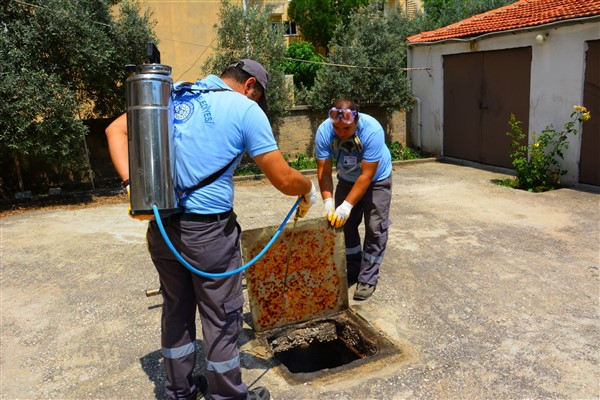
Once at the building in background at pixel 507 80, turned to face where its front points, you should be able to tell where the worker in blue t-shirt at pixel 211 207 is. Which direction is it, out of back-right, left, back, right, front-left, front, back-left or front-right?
front-left

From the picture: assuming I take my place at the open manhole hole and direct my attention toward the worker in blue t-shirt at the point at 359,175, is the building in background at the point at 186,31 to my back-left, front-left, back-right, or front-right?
front-left

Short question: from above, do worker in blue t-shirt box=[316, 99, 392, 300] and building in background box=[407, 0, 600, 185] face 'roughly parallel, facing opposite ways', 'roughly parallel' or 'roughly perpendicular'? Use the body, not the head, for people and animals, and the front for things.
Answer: roughly parallel

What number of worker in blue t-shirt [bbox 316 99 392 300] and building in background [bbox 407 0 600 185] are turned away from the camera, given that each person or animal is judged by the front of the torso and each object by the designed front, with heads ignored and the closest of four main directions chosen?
0

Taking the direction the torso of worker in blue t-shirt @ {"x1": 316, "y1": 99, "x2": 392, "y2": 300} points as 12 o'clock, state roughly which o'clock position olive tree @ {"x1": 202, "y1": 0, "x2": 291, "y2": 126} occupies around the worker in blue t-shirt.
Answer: The olive tree is roughly at 4 o'clock from the worker in blue t-shirt.

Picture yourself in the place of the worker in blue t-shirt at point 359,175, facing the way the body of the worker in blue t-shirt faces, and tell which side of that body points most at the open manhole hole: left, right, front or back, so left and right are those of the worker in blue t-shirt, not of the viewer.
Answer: front

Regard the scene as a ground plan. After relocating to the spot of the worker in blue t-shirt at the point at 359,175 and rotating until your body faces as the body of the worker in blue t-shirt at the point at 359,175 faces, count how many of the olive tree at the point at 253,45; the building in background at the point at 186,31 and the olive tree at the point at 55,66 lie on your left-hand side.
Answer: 0

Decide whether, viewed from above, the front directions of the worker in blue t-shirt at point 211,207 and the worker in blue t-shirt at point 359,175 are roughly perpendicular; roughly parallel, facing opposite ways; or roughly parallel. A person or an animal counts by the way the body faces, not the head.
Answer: roughly parallel, facing opposite ways

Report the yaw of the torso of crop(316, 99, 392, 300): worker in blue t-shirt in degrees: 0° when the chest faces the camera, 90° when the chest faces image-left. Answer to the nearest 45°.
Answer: approximately 45°

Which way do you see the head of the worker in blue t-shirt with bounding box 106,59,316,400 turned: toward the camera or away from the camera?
away from the camera

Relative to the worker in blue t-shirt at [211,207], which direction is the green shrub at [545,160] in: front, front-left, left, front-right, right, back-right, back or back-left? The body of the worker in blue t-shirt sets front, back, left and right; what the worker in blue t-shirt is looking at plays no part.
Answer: front

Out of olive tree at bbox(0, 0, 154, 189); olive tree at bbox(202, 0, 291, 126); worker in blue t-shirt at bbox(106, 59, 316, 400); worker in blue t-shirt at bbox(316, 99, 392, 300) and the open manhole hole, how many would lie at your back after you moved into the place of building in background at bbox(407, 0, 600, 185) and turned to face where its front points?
0

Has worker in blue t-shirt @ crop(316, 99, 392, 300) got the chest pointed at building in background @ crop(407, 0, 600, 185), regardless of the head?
no

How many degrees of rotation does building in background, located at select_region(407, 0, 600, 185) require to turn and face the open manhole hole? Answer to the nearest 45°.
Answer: approximately 45° to its left

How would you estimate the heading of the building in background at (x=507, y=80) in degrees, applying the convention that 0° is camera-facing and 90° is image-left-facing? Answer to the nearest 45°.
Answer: approximately 45°
